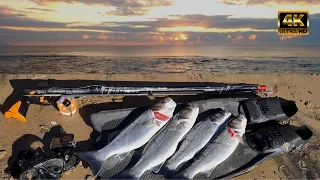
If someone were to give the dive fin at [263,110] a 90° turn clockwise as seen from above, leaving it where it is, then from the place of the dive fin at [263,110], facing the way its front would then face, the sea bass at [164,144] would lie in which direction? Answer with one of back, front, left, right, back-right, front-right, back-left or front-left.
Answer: back-left

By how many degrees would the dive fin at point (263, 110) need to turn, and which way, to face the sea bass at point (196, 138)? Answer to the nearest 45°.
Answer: approximately 45° to its left

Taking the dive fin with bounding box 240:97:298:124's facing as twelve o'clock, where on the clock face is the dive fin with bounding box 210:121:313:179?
the dive fin with bounding box 210:121:313:179 is roughly at 9 o'clock from the dive fin with bounding box 240:97:298:124.

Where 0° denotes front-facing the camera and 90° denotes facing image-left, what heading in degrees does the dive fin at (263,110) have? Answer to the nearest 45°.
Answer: approximately 90°
